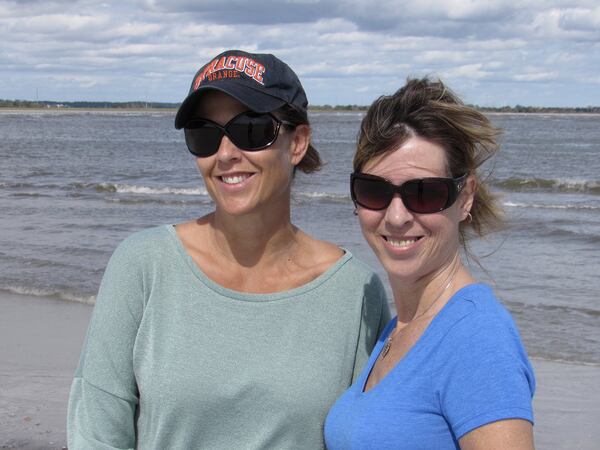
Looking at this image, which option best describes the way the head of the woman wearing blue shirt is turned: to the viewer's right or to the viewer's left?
to the viewer's left

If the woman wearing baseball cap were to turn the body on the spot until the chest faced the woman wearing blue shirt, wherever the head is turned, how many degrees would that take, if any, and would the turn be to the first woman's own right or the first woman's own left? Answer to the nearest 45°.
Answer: approximately 90° to the first woman's own left

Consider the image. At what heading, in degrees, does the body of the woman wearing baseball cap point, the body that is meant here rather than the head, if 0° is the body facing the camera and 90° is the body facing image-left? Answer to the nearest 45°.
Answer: approximately 0°

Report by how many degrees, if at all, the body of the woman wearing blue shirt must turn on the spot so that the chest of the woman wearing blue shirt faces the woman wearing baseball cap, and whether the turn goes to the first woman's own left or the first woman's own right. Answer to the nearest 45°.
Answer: approximately 45° to the first woman's own right

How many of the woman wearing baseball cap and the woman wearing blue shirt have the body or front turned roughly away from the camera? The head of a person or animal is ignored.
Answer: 0

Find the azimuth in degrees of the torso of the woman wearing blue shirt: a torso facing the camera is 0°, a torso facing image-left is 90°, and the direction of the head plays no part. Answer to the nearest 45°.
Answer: approximately 45°
